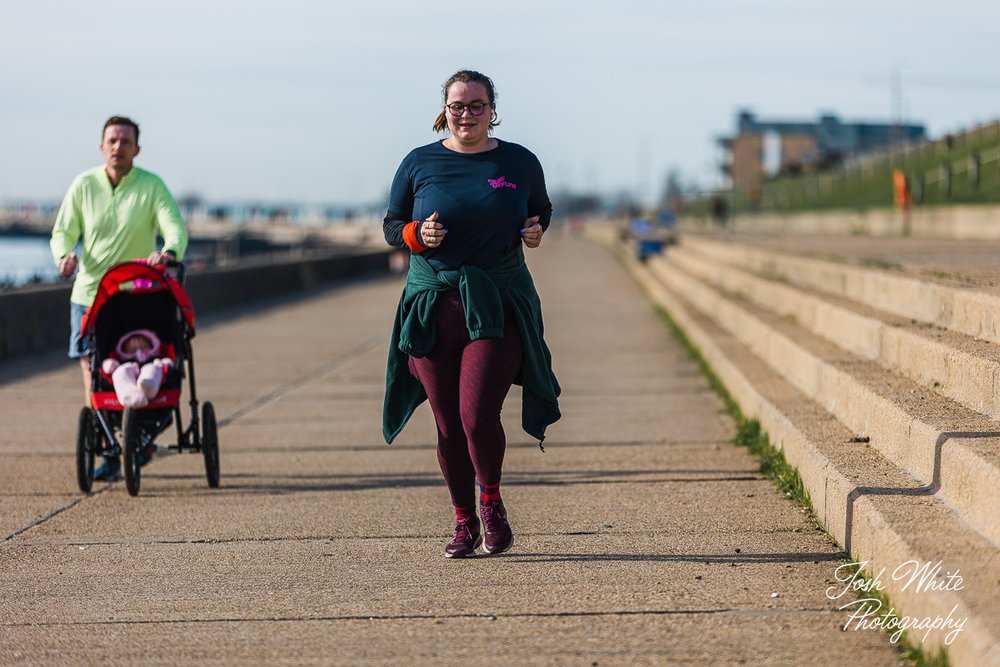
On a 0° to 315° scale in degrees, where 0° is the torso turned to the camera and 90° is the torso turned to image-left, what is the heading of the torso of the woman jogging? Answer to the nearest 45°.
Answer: approximately 0°

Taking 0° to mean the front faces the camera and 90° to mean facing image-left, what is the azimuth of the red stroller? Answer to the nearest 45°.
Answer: approximately 0°

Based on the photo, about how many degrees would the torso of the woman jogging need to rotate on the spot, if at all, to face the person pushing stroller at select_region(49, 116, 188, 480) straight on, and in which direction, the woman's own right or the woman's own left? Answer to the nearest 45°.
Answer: approximately 135° to the woman's own right

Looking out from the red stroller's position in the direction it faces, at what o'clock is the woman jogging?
The woman jogging is roughly at 11 o'clock from the red stroller.

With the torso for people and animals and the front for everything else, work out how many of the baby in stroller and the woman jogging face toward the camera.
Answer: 2
